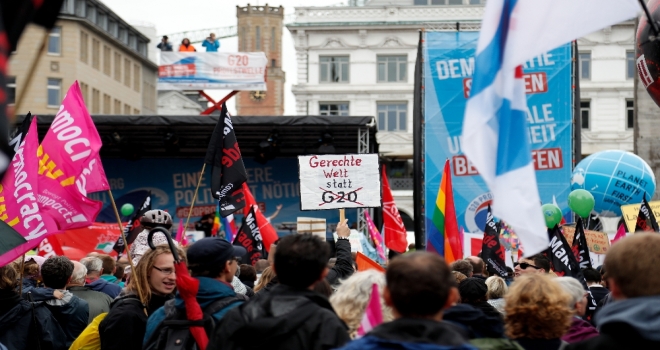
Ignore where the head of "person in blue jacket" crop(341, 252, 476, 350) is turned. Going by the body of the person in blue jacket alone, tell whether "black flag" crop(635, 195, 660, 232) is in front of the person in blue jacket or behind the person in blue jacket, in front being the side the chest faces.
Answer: in front

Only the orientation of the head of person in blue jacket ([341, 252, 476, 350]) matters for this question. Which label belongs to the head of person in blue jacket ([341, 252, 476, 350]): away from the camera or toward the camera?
away from the camera

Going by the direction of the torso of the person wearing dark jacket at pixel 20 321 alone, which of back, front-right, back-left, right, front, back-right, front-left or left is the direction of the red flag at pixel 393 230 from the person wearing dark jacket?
front-right

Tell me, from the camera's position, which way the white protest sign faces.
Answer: facing the viewer

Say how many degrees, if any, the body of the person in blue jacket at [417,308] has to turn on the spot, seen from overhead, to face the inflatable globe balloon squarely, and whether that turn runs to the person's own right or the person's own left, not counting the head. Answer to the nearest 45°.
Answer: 0° — they already face it

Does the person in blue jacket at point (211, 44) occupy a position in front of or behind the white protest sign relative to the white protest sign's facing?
behind

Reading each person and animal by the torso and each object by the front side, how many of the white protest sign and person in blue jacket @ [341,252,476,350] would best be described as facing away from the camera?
1

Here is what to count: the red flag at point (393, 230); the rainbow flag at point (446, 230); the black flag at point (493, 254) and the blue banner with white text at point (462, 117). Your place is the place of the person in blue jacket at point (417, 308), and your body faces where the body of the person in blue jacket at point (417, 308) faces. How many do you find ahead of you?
4

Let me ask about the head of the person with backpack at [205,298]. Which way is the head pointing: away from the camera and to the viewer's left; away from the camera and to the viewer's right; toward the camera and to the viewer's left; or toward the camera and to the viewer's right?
away from the camera and to the viewer's right

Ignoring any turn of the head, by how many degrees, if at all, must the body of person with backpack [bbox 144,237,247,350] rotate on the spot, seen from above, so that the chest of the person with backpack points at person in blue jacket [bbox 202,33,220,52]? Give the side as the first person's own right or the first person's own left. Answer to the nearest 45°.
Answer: approximately 45° to the first person's own left

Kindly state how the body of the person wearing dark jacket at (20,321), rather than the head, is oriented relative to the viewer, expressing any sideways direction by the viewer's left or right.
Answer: facing away from the viewer

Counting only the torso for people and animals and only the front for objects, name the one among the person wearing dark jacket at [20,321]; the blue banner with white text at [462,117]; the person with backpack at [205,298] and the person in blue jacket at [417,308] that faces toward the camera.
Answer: the blue banner with white text

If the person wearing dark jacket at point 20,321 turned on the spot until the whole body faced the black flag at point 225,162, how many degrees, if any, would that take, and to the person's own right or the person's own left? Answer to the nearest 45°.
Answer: approximately 45° to the person's own right

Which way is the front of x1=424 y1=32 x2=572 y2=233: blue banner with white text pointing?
toward the camera

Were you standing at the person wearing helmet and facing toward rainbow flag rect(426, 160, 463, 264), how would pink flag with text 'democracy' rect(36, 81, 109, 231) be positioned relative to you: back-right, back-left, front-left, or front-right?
back-left
